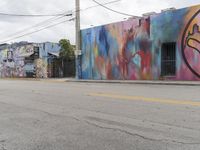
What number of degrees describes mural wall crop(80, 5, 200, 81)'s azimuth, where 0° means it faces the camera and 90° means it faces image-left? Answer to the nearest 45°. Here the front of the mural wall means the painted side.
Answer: approximately 45°

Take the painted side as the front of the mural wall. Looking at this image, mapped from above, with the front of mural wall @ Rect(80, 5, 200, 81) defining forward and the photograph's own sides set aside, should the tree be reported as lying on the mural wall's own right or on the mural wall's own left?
on the mural wall's own right
